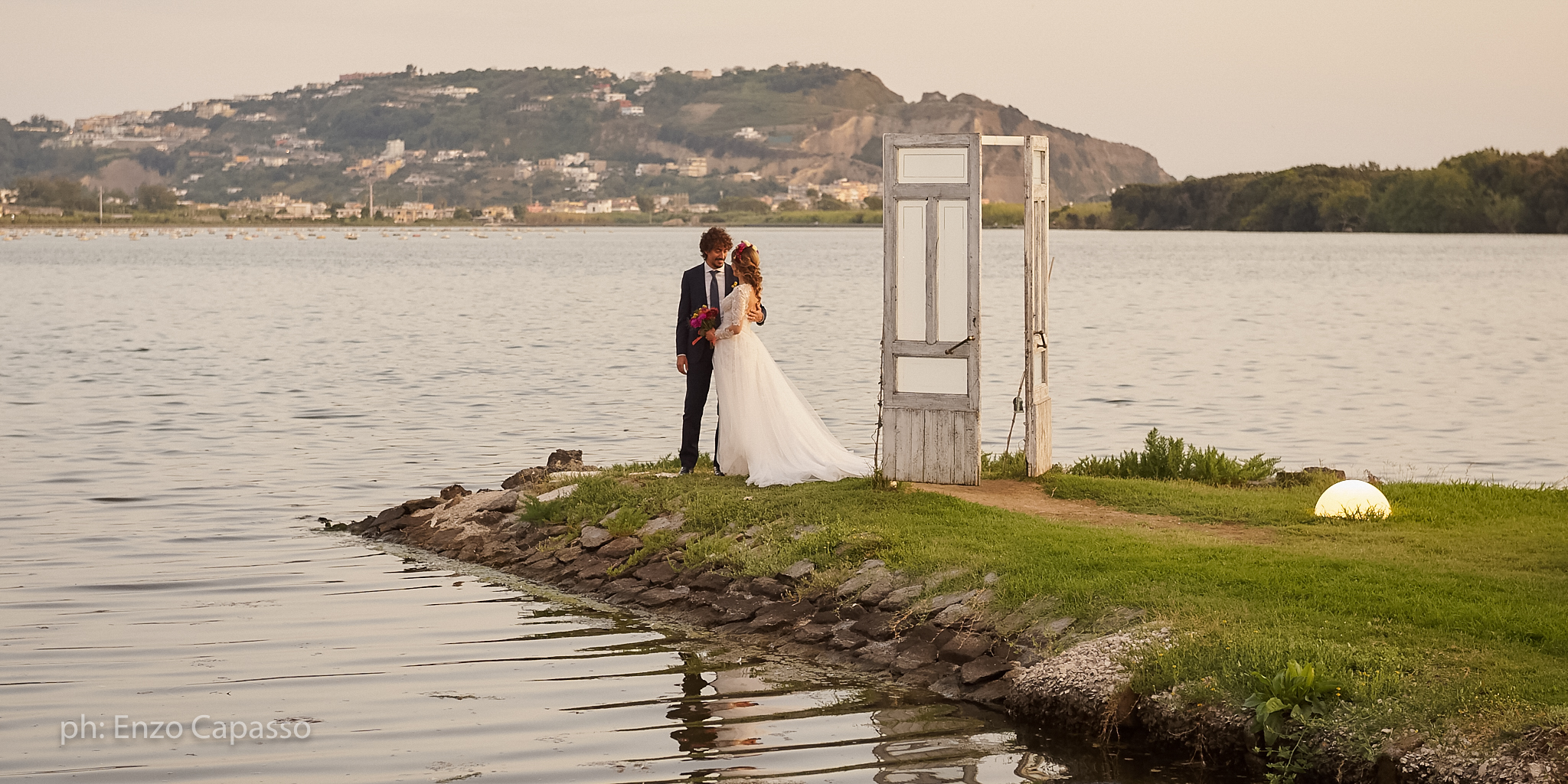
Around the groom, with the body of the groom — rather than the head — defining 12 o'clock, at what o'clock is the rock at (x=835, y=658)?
The rock is roughly at 1 o'clock from the groom.

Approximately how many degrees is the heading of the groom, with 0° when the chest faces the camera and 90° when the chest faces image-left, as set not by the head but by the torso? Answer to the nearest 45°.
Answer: approximately 315°

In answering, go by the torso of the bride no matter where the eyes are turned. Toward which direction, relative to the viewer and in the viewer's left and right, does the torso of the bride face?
facing to the left of the viewer

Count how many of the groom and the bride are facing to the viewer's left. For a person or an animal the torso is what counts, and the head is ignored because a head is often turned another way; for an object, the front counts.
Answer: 1

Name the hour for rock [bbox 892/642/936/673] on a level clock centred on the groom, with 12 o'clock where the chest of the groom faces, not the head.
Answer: The rock is roughly at 1 o'clock from the groom.

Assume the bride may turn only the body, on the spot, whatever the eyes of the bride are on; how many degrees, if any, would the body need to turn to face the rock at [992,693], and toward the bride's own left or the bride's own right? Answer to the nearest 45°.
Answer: approximately 90° to the bride's own left

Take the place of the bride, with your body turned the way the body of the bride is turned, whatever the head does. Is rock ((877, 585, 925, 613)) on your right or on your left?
on your left

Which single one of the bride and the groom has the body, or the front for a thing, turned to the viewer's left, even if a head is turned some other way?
the bride

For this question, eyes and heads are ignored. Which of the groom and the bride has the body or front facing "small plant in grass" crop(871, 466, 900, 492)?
the groom
